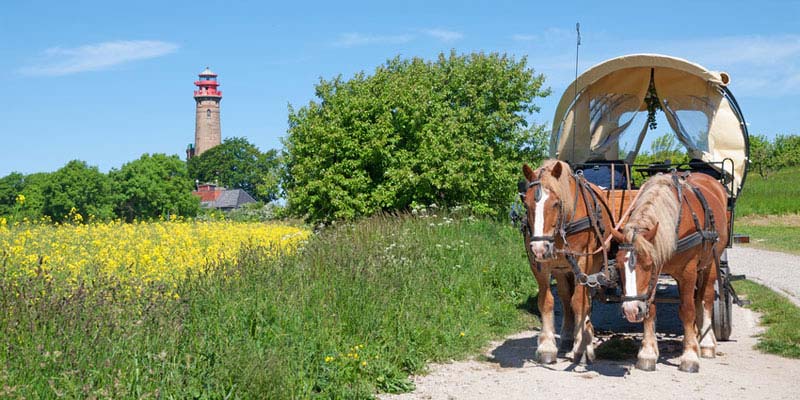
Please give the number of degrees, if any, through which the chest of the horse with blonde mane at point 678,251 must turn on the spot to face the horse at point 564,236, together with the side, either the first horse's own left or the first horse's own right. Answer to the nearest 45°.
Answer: approximately 45° to the first horse's own right

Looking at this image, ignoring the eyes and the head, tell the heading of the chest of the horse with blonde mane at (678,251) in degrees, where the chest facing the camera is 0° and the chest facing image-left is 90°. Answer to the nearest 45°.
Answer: approximately 45°
